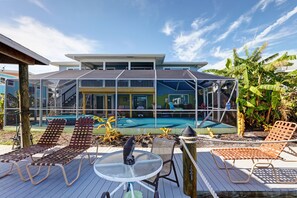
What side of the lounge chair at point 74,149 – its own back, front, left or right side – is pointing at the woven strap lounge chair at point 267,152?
left

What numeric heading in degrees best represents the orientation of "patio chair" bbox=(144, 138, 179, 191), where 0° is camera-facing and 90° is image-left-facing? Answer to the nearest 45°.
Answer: approximately 45°

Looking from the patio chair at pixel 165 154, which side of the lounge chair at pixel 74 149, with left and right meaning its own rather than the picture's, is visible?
left

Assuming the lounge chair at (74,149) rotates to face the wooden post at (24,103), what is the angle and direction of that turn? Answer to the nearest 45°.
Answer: approximately 90° to its right

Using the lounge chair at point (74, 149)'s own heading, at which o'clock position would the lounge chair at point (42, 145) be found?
the lounge chair at point (42, 145) is roughly at 3 o'clock from the lounge chair at point (74, 149).

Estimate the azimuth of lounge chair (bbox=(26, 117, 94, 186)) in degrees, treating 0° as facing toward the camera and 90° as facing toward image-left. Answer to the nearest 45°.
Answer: approximately 45°

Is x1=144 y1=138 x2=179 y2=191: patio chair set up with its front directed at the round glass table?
yes

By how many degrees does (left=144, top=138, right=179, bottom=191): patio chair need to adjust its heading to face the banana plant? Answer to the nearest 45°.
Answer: approximately 180°

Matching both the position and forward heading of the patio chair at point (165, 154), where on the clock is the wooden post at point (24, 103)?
The wooden post is roughly at 2 o'clock from the patio chair.
